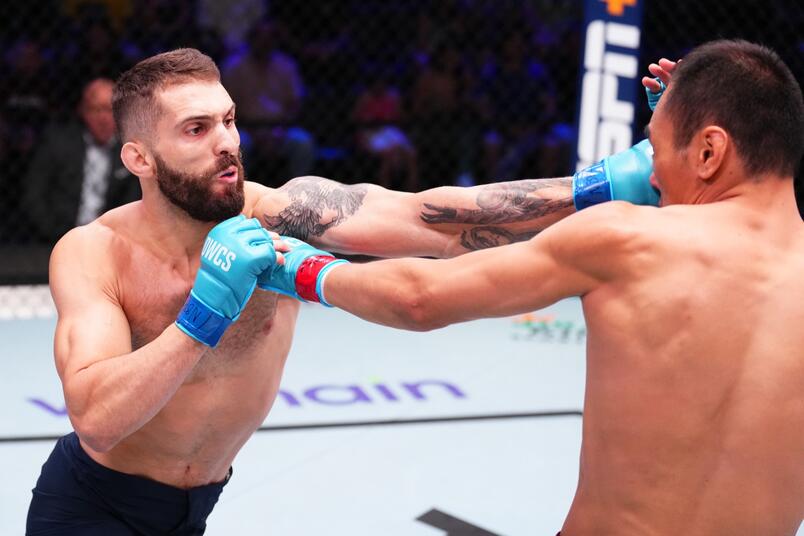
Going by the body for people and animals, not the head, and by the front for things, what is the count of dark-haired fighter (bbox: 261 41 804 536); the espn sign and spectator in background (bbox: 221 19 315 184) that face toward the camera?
2

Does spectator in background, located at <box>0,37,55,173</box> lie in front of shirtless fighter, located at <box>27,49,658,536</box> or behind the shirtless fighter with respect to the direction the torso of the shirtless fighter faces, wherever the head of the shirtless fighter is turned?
behind

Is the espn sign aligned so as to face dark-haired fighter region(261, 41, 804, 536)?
yes

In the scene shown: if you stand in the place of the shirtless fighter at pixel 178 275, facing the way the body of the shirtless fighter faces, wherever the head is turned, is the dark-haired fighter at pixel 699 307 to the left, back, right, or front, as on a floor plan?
front

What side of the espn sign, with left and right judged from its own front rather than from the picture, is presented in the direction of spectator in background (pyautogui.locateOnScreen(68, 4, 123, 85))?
right

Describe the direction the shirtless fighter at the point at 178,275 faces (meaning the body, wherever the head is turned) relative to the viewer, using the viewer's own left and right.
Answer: facing the viewer and to the right of the viewer

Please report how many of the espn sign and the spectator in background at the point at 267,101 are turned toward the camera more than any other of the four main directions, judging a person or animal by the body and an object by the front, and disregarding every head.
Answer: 2

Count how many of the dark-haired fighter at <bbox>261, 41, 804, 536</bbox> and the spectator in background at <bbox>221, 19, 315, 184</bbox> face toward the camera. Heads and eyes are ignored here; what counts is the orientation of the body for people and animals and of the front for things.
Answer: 1

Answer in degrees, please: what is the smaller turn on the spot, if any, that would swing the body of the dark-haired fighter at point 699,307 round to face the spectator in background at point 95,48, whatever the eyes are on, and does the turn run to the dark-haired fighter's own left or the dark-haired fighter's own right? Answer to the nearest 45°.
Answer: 0° — they already face them

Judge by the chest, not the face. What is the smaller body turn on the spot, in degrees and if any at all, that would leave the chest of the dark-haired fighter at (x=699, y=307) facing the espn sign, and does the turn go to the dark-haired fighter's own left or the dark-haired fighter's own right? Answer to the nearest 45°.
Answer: approximately 45° to the dark-haired fighter's own right

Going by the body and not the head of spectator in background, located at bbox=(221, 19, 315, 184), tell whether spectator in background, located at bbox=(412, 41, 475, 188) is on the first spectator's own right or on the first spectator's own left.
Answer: on the first spectator's own left
